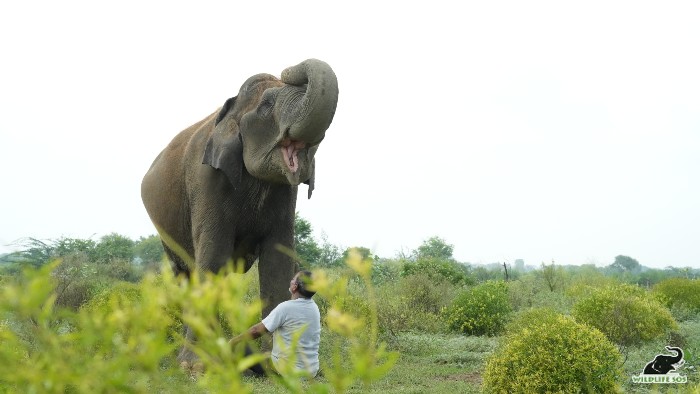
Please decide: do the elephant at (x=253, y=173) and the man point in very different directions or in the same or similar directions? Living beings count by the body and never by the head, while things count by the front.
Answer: very different directions

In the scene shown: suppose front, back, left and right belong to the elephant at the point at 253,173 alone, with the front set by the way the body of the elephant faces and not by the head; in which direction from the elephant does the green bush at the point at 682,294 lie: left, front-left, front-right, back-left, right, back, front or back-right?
left

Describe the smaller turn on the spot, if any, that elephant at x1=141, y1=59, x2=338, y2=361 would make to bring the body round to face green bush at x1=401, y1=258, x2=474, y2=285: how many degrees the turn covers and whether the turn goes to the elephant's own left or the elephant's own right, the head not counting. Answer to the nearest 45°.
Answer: approximately 135° to the elephant's own left

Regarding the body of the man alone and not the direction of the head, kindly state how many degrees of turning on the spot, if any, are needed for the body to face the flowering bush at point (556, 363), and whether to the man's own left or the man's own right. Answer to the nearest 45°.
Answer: approximately 90° to the man's own right

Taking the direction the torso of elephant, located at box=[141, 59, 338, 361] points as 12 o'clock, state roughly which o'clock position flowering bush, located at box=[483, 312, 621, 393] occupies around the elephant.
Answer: The flowering bush is roughly at 11 o'clock from the elephant.

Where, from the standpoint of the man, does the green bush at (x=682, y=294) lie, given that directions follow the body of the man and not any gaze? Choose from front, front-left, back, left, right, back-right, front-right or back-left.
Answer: right

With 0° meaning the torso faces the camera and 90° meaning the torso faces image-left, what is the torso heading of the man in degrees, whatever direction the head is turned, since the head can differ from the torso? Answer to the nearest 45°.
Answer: approximately 135°

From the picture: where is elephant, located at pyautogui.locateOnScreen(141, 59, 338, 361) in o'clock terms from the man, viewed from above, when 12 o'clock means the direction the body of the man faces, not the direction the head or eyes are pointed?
The elephant is roughly at 1 o'clock from the man.

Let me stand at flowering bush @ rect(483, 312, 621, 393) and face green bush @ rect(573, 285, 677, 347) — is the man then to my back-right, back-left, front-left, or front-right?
back-left

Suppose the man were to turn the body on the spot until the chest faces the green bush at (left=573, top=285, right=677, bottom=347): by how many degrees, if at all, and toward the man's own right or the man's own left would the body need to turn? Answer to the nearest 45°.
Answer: approximately 90° to the man's own right

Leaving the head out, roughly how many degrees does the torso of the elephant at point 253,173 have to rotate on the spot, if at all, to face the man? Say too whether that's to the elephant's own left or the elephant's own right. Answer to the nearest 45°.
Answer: approximately 45° to the elephant's own right

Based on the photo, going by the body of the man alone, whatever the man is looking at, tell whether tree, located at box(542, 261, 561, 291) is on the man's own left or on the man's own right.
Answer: on the man's own right

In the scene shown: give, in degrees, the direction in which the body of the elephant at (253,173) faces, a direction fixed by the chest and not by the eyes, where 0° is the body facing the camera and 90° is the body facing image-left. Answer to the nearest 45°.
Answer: approximately 315°

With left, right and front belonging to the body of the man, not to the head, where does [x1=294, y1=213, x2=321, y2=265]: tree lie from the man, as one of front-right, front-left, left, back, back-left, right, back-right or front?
front-right
